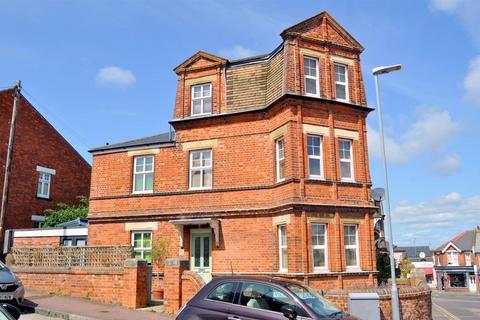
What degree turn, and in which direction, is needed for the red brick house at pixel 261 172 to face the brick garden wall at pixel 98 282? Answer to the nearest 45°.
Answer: approximately 90° to its right

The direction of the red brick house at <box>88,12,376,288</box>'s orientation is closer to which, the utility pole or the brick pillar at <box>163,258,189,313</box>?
the brick pillar

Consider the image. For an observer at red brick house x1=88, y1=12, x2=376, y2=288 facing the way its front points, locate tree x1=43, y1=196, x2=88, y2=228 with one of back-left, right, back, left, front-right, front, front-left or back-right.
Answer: back-right

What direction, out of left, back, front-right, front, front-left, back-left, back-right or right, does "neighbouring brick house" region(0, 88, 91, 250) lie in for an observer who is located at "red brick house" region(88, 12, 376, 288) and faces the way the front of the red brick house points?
back-right

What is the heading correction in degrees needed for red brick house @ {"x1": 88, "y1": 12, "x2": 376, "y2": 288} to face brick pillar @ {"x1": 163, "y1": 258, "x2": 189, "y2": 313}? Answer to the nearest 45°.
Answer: approximately 45° to its right

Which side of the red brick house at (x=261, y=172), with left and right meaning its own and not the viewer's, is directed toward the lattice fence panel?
right

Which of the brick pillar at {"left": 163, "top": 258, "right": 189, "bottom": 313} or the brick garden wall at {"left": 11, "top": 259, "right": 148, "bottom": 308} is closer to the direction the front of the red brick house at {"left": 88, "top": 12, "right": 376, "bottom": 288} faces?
the brick pillar

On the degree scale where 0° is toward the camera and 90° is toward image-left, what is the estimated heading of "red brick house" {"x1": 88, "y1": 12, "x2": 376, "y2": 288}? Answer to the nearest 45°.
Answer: approximately 0°

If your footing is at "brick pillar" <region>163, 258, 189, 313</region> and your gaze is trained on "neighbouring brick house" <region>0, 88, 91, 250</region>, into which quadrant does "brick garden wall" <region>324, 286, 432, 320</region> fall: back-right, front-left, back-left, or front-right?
back-right
